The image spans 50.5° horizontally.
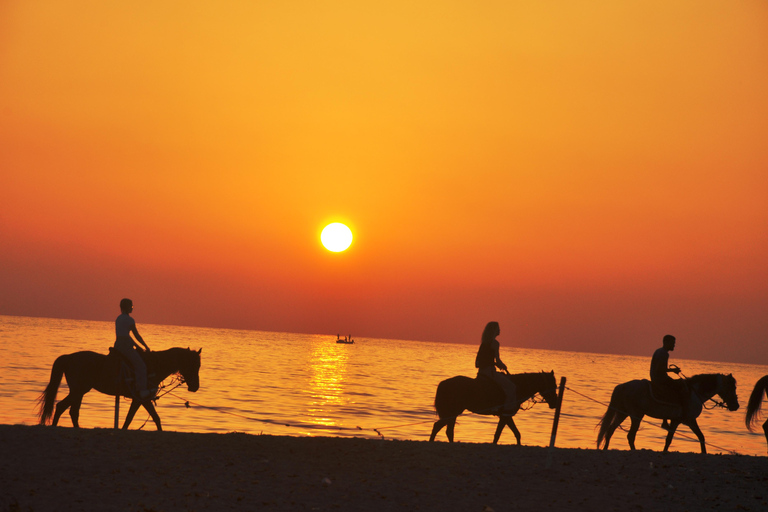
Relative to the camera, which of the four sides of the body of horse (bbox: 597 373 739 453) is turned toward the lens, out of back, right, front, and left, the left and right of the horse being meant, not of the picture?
right

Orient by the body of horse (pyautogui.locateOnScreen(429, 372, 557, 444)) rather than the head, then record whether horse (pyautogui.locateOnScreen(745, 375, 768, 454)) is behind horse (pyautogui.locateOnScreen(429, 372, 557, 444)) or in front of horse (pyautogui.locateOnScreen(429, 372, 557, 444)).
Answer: in front

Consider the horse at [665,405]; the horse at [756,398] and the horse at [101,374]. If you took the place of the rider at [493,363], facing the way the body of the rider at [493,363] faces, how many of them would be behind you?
1

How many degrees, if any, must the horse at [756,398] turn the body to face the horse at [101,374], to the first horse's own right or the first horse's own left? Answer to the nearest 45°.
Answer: approximately 135° to the first horse's own right

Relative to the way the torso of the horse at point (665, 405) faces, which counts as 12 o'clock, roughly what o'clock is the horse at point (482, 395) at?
the horse at point (482, 395) is roughly at 5 o'clock from the horse at point (665, 405).

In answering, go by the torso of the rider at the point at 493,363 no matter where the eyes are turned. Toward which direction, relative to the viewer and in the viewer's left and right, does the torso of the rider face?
facing to the right of the viewer

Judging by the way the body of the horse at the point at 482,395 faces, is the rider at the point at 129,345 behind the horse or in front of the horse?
behind

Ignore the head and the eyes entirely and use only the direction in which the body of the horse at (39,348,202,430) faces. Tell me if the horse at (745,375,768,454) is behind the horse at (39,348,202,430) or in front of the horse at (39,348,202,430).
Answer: in front

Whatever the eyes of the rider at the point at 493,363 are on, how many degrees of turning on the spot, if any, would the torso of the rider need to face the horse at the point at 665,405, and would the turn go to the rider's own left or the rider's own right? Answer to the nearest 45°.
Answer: approximately 45° to the rider's own left

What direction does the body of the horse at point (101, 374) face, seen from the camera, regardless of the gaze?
to the viewer's right

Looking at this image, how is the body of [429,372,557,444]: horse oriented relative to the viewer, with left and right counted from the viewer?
facing to the right of the viewer

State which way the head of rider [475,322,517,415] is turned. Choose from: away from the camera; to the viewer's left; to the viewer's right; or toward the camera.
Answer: to the viewer's right

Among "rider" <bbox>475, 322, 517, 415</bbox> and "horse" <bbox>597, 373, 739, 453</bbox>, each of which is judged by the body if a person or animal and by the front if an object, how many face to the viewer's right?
2
